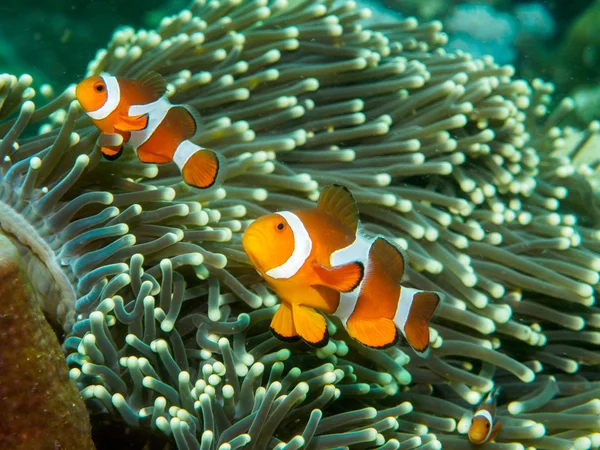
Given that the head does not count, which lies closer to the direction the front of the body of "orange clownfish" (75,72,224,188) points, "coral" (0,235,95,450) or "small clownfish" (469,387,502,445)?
the coral

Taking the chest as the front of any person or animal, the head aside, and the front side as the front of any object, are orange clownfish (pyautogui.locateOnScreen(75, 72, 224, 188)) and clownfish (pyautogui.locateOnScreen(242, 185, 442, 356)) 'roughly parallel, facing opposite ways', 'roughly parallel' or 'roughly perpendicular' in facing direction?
roughly parallel

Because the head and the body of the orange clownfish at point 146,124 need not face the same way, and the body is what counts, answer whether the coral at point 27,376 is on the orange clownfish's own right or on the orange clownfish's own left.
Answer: on the orange clownfish's own left

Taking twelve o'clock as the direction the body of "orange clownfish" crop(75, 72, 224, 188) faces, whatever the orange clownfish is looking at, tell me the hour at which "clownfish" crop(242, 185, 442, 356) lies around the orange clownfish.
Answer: The clownfish is roughly at 8 o'clock from the orange clownfish.

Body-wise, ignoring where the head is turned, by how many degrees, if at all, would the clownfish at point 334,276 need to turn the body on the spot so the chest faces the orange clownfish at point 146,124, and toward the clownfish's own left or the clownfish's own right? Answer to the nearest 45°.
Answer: approximately 45° to the clownfish's own right

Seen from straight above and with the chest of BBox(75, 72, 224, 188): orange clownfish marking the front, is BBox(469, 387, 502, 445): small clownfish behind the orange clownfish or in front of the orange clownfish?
behind

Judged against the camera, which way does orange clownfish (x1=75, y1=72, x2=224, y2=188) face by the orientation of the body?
to the viewer's left

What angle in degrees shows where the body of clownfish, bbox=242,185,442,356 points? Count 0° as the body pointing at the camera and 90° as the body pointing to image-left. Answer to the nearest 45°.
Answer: approximately 90°

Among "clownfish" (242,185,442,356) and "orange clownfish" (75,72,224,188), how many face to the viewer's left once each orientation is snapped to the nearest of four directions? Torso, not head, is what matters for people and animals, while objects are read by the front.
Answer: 2
